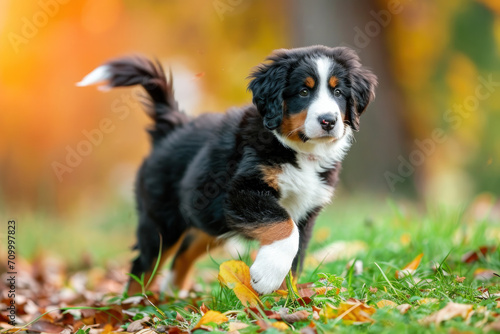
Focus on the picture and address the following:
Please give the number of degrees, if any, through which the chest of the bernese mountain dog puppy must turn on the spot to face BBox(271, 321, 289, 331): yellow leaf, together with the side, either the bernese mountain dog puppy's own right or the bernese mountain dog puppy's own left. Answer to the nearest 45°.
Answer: approximately 45° to the bernese mountain dog puppy's own right

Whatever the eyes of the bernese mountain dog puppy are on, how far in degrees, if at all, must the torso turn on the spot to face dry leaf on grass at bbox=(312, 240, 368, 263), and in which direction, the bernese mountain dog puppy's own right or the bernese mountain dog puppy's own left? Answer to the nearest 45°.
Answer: approximately 90° to the bernese mountain dog puppy's own left

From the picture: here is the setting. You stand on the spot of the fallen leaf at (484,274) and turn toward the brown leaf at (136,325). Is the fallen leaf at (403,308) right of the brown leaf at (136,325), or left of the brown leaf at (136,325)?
left

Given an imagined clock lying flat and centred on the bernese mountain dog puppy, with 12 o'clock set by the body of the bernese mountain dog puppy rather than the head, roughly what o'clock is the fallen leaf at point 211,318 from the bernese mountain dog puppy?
The fallen leaf is roughly at 2 o'clock from the bernese mountain dog puppy.

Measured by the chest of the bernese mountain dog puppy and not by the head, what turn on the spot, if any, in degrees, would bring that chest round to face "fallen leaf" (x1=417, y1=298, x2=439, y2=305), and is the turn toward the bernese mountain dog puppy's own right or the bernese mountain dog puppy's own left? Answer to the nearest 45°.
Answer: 0° — it already faces it

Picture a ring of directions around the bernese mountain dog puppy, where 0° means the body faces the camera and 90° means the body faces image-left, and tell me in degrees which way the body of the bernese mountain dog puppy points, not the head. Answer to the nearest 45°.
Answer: approximately 315°
